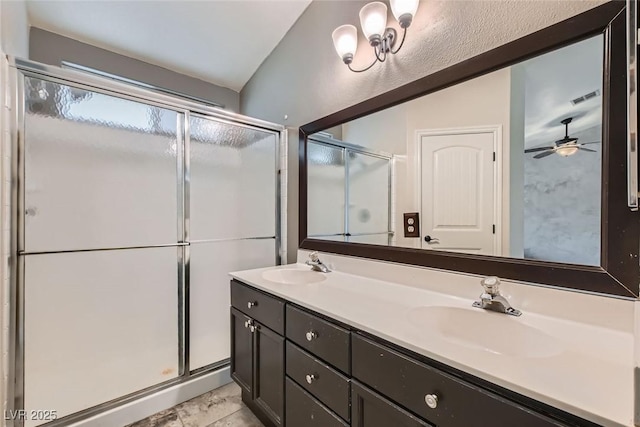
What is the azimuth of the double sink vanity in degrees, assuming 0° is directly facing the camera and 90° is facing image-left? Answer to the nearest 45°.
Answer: approximately 45°

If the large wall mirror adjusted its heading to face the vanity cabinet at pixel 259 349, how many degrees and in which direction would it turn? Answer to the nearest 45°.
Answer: approximately 45° to its right

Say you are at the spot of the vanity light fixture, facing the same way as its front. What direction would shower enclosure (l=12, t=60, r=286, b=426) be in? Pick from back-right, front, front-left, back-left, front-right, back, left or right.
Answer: front-right
